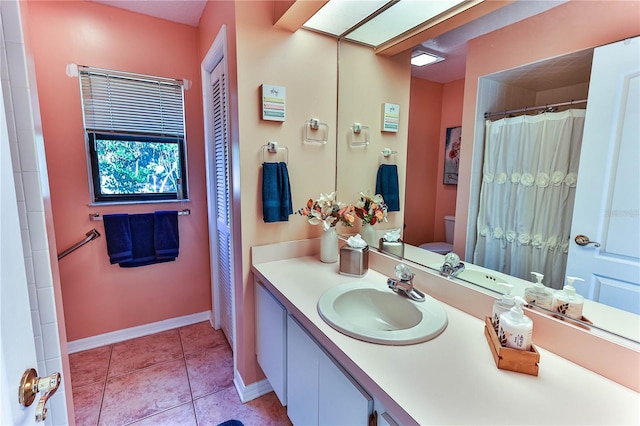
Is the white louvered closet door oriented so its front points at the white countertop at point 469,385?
no

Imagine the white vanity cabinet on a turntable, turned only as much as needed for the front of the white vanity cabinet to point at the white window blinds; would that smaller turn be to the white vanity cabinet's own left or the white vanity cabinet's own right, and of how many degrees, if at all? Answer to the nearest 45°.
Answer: approximately 90° to the white vanity cabinet's own right

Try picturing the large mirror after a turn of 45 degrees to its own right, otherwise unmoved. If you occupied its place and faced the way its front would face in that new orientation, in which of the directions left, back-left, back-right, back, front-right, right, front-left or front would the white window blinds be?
front

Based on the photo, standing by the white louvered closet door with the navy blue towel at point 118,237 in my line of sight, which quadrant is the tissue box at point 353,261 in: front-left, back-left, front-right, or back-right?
back-left

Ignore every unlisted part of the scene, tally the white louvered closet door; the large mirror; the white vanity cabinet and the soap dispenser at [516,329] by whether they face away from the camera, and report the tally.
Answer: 0

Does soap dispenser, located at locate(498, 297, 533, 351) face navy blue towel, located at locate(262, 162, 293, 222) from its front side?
no

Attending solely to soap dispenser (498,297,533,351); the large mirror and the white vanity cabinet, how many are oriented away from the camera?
0

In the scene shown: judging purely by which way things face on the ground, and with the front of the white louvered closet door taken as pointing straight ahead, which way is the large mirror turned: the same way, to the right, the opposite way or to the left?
the same way

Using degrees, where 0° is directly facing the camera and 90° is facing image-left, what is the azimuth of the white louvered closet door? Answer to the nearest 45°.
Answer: approximately 90°

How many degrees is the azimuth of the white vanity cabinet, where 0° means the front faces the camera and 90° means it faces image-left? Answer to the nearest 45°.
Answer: approximately 45°

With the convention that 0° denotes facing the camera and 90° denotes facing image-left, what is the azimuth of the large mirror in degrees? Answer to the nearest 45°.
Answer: approximately 45°

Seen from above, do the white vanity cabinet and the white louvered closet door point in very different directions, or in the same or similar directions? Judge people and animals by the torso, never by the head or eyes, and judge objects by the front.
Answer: same or similar directions

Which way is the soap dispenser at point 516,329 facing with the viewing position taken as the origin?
facing the viewer and to the left of the viewer

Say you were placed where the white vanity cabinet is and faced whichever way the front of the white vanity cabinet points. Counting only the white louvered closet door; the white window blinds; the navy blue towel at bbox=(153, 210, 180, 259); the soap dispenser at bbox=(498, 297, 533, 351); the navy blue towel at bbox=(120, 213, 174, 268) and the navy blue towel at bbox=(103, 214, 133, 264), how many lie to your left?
1

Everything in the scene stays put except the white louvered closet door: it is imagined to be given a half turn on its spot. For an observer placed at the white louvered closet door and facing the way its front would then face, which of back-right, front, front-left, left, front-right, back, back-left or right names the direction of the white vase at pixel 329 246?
front-right

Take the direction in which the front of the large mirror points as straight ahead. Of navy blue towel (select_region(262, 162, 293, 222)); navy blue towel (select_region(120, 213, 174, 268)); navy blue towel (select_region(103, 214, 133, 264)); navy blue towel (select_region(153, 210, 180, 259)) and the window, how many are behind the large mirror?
0
